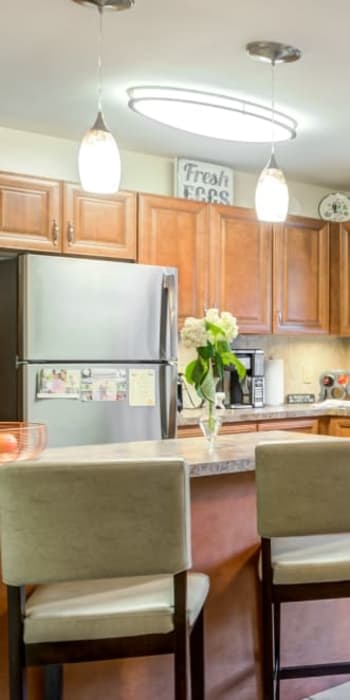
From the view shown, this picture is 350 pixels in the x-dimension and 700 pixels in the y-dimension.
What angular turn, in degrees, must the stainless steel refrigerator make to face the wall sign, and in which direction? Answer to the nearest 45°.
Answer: approximately 90° to its left

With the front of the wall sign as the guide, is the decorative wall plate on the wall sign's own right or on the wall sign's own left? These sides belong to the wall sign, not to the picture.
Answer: on the wall sign's own left

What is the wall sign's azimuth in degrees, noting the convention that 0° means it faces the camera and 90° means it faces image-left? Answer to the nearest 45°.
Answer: approximately 315°

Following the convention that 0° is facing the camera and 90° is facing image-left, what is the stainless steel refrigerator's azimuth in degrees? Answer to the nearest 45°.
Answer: approximately 315°
